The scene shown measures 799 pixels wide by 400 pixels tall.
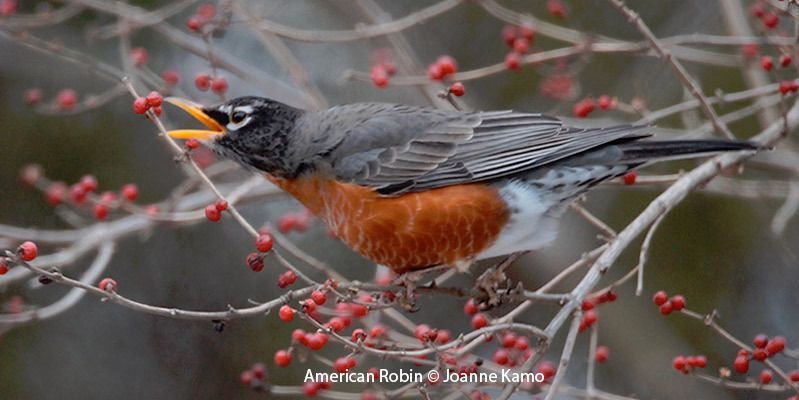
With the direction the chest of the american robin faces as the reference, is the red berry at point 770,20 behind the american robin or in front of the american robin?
behind

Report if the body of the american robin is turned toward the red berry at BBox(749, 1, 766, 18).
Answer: no

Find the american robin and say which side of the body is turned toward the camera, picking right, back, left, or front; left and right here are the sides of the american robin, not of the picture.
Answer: left

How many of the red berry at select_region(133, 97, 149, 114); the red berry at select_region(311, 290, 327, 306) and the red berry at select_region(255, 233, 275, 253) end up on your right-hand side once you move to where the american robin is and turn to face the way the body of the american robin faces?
0
